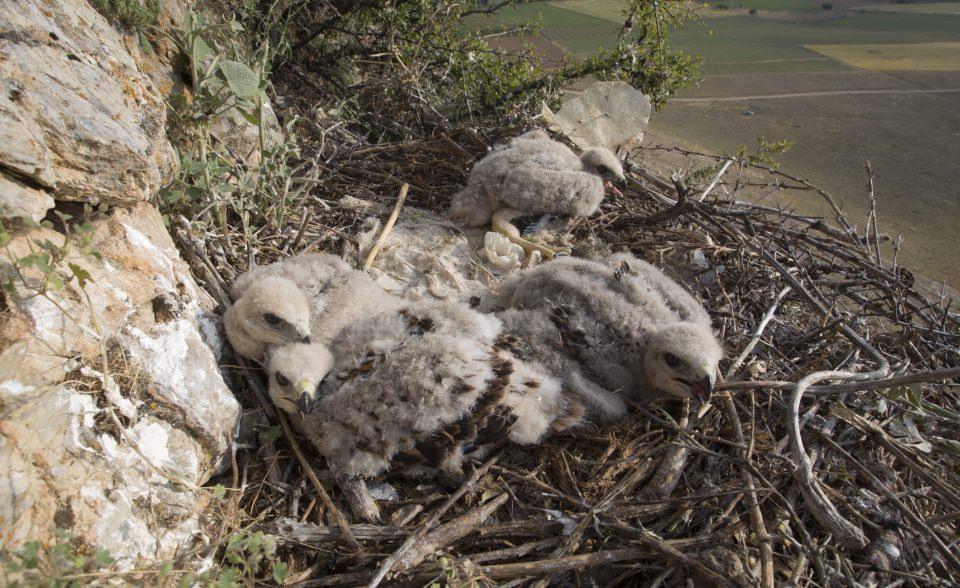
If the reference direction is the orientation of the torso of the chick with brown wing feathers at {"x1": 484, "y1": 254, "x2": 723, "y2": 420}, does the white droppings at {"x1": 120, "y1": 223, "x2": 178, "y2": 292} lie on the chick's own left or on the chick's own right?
on the chick's own right

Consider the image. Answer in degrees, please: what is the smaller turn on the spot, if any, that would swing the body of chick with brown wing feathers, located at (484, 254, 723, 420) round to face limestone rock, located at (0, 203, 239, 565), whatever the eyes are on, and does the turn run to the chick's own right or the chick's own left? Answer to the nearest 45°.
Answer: approximately 90° to the chick's own right

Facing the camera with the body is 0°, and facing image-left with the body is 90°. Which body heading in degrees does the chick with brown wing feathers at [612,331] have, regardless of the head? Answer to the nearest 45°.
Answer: approximately 315°

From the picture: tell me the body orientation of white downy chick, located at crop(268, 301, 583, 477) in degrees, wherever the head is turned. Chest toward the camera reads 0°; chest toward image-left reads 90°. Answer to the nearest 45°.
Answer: approximately 90°

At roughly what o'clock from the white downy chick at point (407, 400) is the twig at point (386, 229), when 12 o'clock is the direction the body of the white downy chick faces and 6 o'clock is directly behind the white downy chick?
The twig is roughly at 3 o'clock from the white downy chick.

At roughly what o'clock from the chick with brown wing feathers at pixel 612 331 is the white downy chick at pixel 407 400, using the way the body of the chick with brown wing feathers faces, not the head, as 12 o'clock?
The white downy chick is roughly at 3 o'clock from the chick with brown wing feathers.

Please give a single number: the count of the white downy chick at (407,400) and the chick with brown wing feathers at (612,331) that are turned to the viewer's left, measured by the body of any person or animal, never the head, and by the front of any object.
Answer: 1

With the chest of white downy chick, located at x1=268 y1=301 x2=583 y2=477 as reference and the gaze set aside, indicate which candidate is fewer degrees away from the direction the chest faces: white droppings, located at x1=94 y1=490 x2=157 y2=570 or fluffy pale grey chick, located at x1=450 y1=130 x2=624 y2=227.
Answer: the white droppings

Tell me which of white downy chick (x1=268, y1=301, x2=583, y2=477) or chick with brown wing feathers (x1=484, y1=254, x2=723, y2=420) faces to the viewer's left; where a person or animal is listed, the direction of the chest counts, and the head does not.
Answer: the white downy chick
